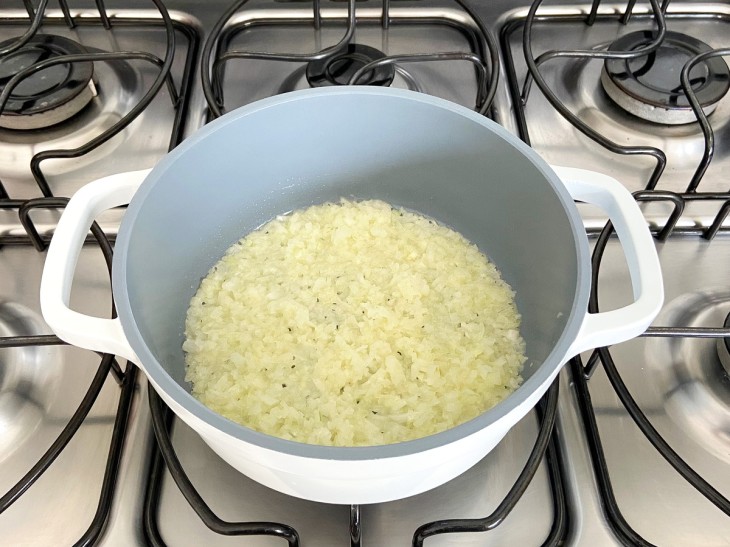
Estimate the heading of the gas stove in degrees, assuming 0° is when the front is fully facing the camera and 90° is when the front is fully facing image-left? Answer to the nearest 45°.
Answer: approximately 0°
